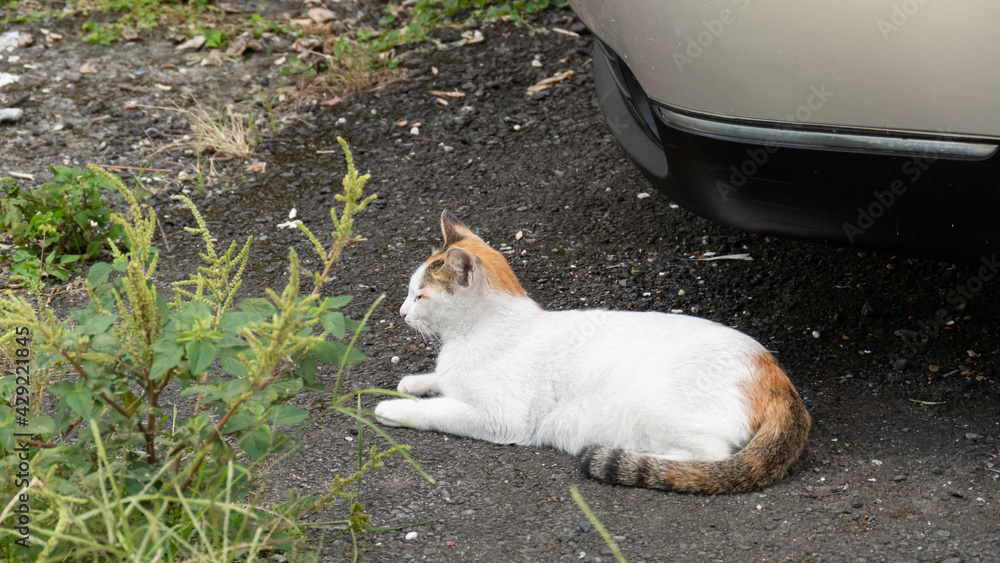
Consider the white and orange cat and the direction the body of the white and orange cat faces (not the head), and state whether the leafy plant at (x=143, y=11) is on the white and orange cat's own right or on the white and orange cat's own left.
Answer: on the white and orange cat's own right

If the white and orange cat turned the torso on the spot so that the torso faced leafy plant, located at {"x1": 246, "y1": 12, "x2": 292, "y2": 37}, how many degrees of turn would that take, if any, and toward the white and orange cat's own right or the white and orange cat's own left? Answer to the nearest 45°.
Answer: approximately 45° to the white and orange cat's own right

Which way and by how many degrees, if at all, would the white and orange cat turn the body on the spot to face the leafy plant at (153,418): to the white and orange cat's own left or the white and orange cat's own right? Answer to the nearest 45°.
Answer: approximately 45° to the white and orange cat's own left

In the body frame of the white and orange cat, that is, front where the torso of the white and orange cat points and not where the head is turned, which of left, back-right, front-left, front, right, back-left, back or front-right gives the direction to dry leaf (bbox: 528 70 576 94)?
right

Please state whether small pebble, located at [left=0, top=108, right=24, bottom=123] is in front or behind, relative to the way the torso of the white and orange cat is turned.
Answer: in front

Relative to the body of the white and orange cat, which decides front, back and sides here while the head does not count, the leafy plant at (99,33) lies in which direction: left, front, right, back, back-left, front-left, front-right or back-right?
front-right

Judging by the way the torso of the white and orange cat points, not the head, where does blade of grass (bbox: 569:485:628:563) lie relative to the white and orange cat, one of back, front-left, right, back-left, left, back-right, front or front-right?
left

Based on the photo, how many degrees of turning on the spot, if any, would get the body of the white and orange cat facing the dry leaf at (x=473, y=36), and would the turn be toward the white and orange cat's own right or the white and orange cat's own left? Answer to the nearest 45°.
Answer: approximately 90° to the white and orange cat's own right

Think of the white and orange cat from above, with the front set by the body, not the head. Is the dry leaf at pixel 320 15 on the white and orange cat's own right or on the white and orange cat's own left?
on the white and orange cat's own right

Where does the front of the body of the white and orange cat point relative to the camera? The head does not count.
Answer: to the viewer's left
